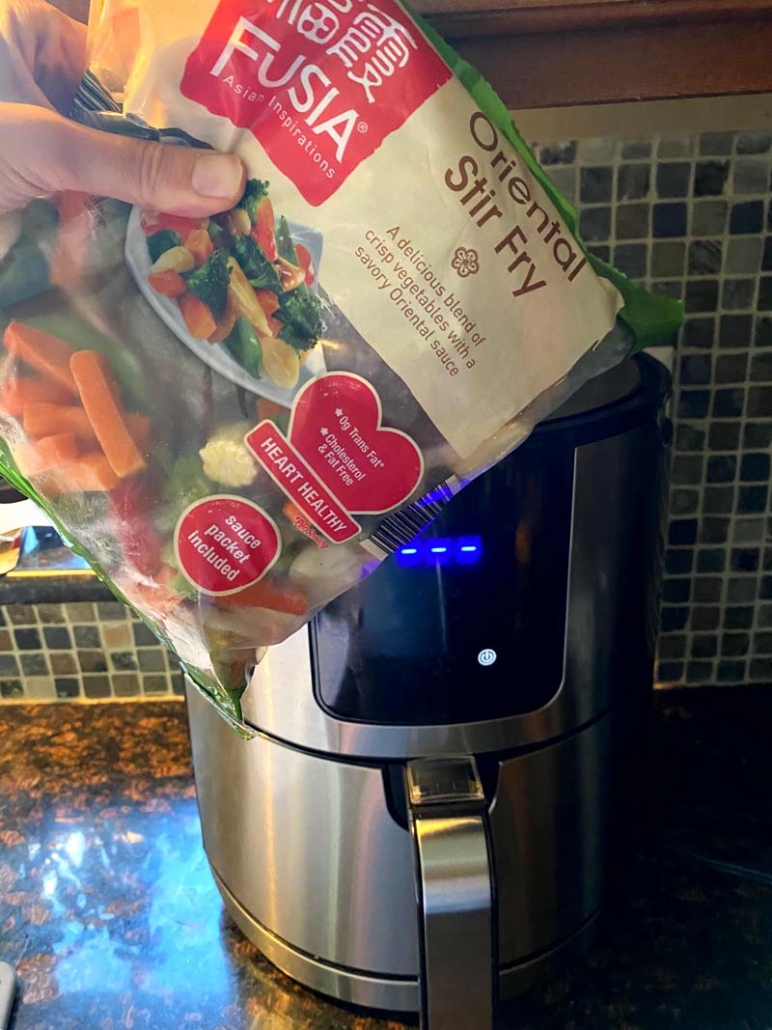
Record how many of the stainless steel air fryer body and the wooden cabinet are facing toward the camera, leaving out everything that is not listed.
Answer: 2

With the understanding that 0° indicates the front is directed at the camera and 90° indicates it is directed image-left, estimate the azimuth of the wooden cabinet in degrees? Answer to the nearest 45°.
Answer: approximately 0°

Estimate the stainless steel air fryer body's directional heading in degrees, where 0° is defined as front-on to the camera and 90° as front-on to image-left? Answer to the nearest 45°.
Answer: approximately 0°
